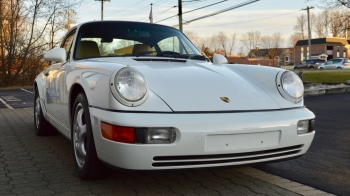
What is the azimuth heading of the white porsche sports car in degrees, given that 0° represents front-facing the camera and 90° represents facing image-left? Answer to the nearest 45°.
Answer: approximately 315°

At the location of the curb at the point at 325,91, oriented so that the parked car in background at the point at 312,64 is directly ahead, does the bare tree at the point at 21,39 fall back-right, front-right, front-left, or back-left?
front-left

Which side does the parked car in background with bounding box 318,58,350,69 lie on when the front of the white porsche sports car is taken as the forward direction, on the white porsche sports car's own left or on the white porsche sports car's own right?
on the white porsche sports car's own left

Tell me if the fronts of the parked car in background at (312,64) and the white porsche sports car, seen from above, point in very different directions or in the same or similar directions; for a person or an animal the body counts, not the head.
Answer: very different directions

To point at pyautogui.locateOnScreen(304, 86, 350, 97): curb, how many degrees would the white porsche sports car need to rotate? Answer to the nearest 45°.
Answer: approximately 90° to its left

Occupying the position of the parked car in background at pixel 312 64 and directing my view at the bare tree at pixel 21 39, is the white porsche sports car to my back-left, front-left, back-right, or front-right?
front-left

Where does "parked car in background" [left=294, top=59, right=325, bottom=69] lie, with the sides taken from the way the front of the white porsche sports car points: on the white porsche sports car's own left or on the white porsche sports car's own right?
on the white porsche sports car's own left

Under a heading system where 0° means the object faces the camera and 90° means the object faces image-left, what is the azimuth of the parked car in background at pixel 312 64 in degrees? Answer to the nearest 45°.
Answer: approximately 90°
